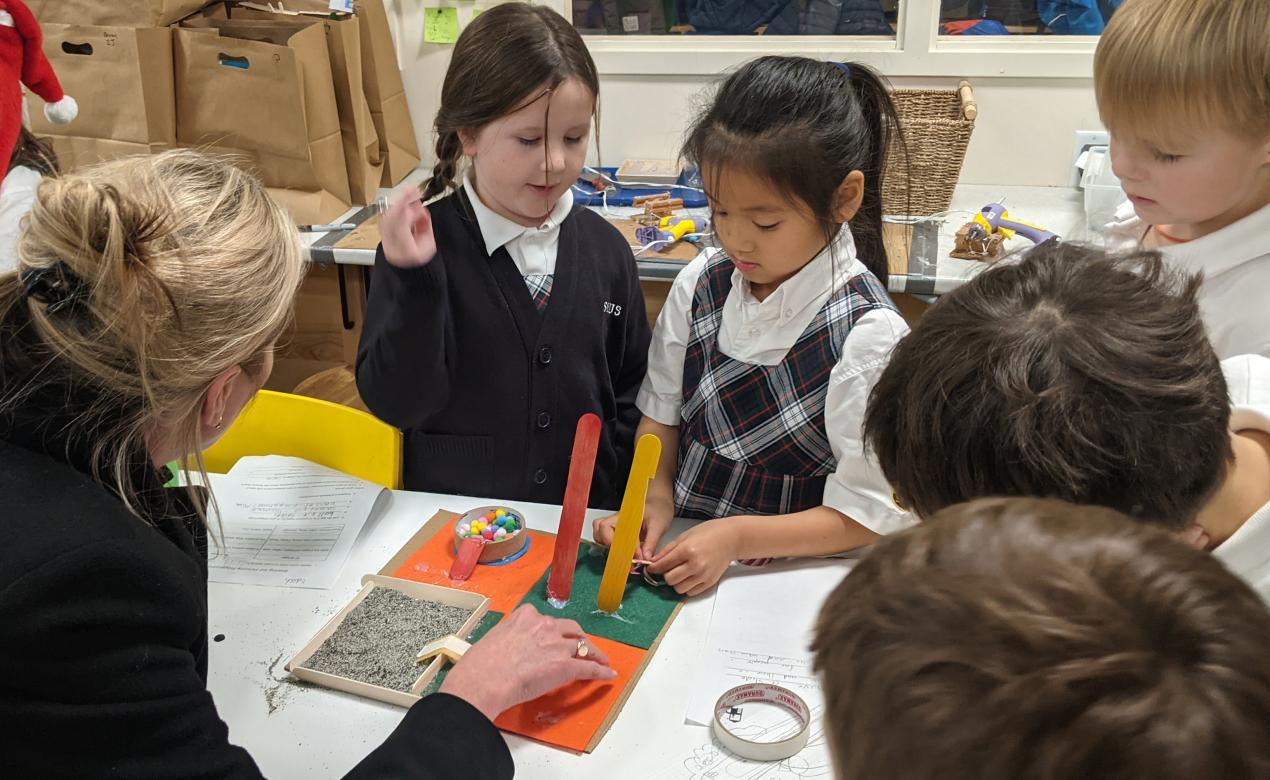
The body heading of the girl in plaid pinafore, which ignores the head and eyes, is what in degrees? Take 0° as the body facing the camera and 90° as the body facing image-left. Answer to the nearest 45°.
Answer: approximately 45°

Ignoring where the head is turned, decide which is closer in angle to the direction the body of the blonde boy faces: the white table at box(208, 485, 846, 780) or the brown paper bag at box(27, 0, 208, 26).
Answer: the white table

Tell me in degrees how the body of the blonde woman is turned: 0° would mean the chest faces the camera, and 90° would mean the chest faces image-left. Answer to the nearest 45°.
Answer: approximately 225°

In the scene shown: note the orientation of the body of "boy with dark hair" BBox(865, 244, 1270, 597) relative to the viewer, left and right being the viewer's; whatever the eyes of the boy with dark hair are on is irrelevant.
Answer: facing to the left of the viewer

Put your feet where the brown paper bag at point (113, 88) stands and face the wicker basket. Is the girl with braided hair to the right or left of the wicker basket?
right

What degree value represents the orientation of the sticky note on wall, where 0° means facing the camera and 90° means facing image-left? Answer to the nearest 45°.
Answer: approximately 0°

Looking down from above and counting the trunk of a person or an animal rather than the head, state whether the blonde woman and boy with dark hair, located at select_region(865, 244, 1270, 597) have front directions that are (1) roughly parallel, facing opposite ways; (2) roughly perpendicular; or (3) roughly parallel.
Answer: roughly perpendicular
